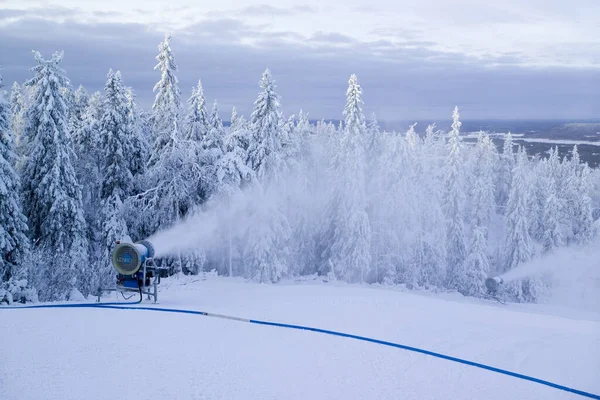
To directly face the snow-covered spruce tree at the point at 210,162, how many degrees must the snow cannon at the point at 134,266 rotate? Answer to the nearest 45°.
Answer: approximately 45° to its left

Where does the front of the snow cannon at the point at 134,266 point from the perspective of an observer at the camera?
facing away from the viewer and to the right of the viewer

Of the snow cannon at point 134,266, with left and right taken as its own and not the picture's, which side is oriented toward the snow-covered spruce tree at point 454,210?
front

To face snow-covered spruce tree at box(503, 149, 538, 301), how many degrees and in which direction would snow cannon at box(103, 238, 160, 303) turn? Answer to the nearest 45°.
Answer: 0° — it already faces it

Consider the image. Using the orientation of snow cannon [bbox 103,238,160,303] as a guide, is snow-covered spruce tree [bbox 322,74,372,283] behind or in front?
in front

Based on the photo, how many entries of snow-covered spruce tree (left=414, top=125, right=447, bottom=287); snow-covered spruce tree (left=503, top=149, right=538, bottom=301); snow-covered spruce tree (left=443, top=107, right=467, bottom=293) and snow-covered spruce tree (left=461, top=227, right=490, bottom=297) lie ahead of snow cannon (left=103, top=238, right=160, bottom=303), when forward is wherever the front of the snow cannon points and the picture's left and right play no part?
4

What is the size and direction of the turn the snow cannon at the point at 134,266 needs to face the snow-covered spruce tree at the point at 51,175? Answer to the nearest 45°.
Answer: approximately 45° to its left

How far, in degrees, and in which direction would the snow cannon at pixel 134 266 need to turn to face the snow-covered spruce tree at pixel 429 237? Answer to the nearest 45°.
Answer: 0° — it already faces it
